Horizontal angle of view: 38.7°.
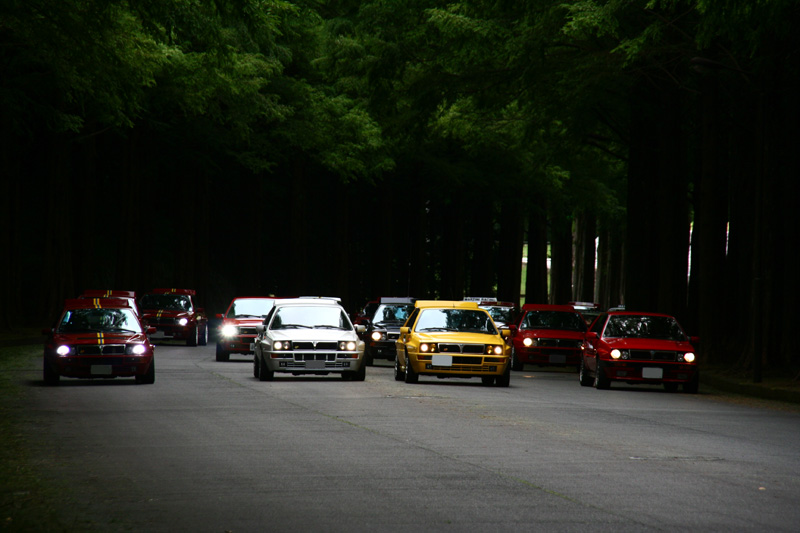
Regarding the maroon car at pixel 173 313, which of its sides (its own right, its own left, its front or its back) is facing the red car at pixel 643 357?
front

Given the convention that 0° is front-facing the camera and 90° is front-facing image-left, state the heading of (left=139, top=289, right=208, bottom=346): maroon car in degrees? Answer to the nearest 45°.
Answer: approximately 45°

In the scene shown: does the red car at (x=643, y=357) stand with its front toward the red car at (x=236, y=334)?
no

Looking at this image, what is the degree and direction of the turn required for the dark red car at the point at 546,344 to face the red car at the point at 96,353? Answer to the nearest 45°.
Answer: approximately 45° to its right

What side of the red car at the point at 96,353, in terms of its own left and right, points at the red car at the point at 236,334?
back

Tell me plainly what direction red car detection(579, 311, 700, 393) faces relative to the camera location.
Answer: facing the viewer

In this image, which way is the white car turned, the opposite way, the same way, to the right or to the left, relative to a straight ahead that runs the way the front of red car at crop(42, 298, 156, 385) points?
the same way

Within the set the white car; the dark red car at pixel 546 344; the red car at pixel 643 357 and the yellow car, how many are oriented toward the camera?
4

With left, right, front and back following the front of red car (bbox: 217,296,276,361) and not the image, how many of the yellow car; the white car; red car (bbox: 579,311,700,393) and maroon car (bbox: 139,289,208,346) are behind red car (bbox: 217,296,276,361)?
1

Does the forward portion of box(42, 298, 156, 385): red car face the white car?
no

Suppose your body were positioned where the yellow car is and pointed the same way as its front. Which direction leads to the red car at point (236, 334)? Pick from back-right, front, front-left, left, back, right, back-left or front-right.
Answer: back-right

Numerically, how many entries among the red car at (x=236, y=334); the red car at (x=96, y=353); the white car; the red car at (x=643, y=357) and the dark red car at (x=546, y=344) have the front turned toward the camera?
5

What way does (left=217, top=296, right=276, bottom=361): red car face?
toward the camera

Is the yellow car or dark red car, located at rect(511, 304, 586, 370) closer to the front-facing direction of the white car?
the yellow car

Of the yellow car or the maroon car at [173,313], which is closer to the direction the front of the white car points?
the yellow car

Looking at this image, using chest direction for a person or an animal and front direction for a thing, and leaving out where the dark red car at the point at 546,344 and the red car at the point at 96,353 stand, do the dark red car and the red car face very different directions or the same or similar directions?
same or similar directions

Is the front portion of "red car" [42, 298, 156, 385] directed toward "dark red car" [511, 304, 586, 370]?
no

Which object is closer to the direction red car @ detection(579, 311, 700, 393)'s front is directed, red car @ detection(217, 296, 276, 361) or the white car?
the white car

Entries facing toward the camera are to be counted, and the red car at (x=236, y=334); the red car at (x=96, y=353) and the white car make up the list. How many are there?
3
